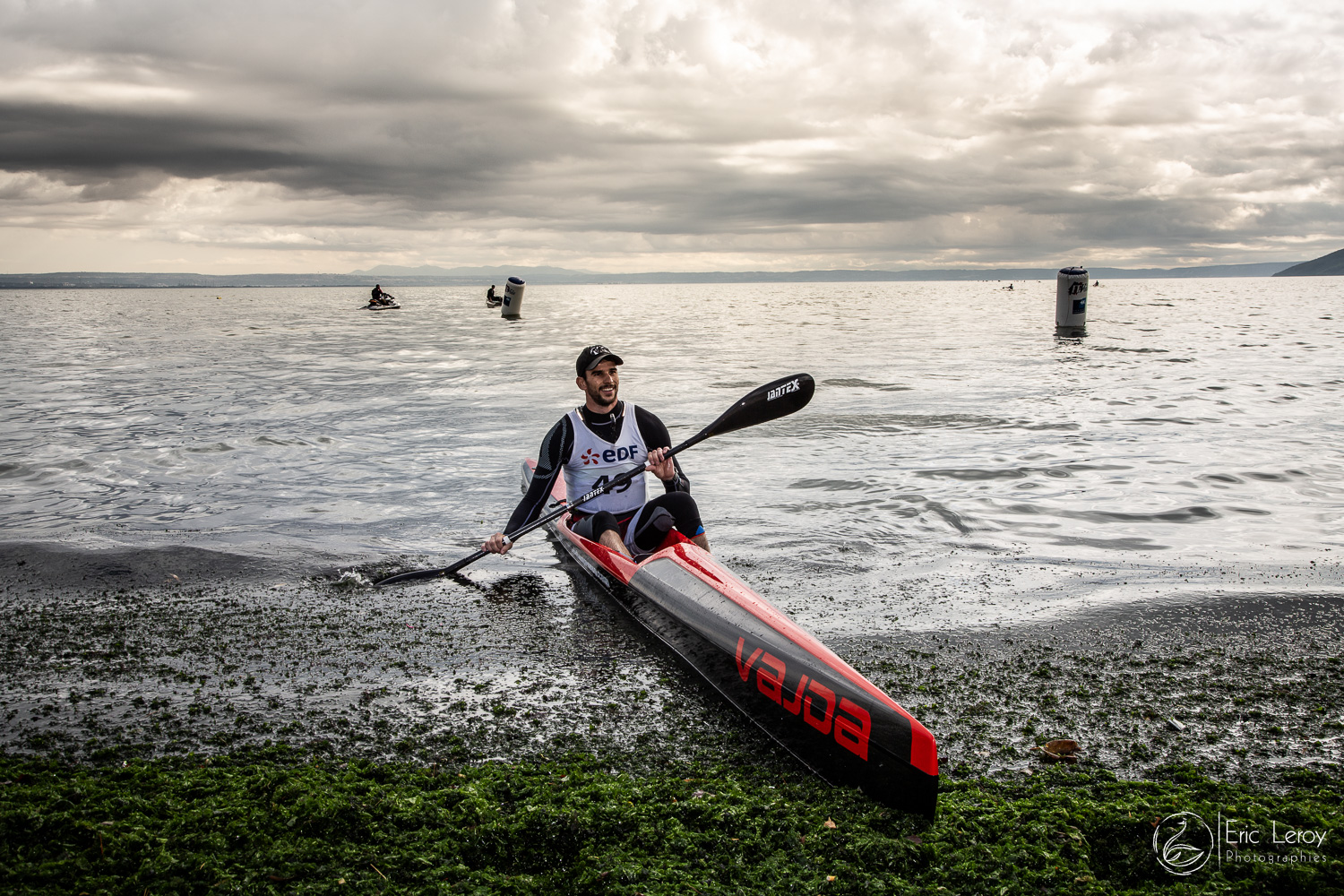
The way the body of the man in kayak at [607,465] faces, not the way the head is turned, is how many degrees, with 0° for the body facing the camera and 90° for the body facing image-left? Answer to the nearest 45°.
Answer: approximately 315°

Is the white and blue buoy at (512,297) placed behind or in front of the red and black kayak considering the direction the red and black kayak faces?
behind

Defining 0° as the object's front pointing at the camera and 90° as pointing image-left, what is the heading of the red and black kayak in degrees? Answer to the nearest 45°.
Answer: approximately 315°
